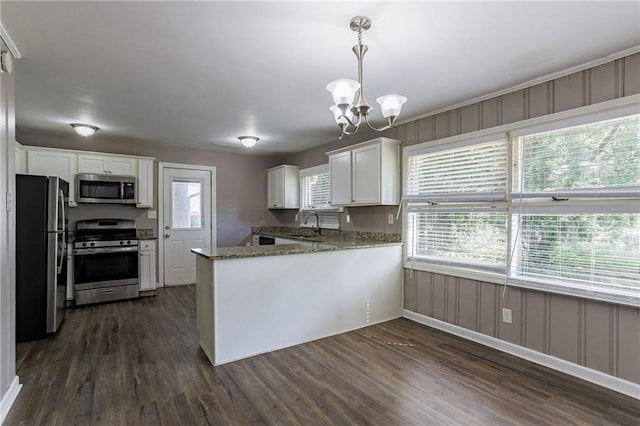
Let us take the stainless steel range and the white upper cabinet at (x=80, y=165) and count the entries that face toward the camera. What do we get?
2

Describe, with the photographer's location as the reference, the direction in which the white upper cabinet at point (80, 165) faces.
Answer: facing the viewer

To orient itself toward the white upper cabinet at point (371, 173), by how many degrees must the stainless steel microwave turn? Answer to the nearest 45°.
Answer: approximately 45° to its left

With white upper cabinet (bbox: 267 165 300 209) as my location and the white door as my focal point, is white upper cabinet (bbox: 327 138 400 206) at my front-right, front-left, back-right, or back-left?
back-left

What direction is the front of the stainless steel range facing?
toward the camera

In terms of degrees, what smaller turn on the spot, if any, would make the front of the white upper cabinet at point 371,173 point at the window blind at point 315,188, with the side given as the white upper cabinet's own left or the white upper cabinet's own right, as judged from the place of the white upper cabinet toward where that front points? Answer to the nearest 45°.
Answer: approximately 90° to the white upper cabinet's own right

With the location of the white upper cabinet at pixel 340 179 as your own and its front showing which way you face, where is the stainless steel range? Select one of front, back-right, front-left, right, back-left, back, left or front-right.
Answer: front-right

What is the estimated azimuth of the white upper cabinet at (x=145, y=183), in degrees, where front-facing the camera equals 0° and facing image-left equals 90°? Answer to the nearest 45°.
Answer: approximately 0°

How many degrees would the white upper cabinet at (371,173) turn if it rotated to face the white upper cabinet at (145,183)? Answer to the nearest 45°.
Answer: approximately 45° to its right

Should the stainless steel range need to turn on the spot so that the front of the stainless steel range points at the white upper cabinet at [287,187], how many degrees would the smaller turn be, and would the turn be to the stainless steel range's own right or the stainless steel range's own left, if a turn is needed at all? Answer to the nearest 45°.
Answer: approximately 90° to the stainless steel range's own left

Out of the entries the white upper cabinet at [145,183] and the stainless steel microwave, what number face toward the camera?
2

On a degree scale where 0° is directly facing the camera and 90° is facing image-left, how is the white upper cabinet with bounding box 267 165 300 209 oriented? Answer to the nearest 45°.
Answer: approximately 45°
